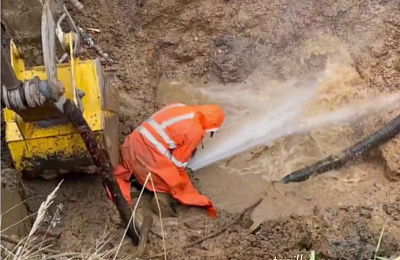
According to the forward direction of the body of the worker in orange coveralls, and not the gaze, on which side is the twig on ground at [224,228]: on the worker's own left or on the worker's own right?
on the worker's own right

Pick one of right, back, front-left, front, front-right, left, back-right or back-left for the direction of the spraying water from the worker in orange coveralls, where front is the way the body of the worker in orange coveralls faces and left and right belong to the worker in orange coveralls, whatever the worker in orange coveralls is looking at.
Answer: front-left

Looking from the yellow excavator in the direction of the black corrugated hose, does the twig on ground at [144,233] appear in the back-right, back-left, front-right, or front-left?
front-right

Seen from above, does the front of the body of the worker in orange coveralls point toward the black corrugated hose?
yes

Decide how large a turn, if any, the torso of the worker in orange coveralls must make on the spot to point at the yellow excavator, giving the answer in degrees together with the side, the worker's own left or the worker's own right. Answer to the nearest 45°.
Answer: approximately 135° to the worker's own right

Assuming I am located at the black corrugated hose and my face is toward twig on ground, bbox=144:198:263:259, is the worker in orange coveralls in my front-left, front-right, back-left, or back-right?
front-right

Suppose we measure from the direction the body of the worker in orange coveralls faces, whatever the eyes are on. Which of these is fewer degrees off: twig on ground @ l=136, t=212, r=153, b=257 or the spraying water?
the spraying water

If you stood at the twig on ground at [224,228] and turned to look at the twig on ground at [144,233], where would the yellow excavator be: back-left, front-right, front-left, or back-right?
front-right

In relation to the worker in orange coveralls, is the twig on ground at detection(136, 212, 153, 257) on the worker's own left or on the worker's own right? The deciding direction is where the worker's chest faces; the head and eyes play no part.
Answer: on the worker's own right

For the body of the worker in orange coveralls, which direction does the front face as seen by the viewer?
to the viewer's right

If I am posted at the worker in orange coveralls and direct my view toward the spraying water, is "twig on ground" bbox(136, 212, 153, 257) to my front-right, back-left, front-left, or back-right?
back-right

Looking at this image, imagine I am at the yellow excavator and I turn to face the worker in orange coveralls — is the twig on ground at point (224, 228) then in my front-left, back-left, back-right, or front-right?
front-right

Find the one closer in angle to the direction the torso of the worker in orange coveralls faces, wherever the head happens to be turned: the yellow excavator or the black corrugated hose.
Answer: the black corrugated hose
